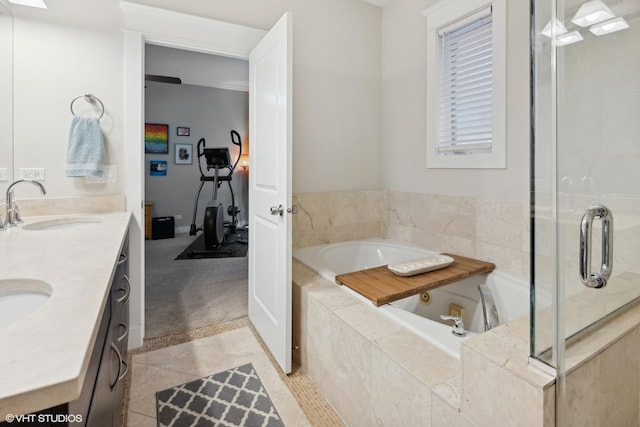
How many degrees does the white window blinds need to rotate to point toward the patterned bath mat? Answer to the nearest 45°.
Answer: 0° — it already faces it

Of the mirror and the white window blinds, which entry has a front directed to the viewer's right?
the mirror

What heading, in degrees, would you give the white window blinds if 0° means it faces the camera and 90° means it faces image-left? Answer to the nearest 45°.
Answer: approximately 45°

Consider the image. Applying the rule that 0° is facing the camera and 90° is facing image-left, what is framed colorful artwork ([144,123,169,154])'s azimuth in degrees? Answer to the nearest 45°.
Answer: approximately 0°

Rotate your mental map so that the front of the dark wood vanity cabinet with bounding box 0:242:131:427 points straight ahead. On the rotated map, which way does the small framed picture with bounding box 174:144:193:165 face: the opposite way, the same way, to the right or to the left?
to the right

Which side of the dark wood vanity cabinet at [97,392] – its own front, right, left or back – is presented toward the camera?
right

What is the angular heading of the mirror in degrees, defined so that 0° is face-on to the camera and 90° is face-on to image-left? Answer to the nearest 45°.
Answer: approximately 270°

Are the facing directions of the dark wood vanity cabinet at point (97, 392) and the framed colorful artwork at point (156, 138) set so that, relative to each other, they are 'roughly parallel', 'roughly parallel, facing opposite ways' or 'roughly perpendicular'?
roughly perpendicular
